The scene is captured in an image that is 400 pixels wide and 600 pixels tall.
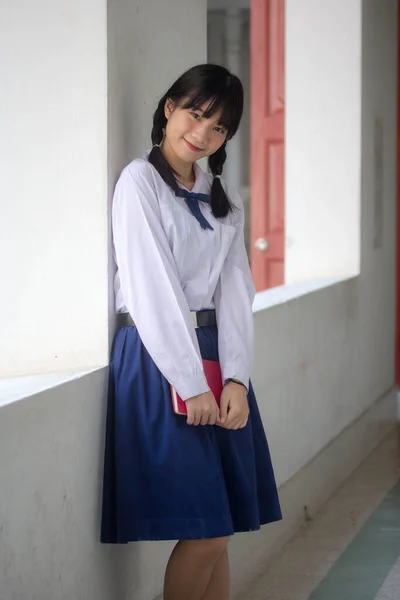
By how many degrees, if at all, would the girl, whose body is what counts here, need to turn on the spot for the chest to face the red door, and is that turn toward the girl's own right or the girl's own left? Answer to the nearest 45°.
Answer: approximately 135° to the girl's own left

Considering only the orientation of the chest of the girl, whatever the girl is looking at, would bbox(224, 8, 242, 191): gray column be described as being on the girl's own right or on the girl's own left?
on the girl's own left

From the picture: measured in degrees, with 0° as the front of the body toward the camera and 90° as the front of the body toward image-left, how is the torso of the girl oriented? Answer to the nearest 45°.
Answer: approximately 315°
